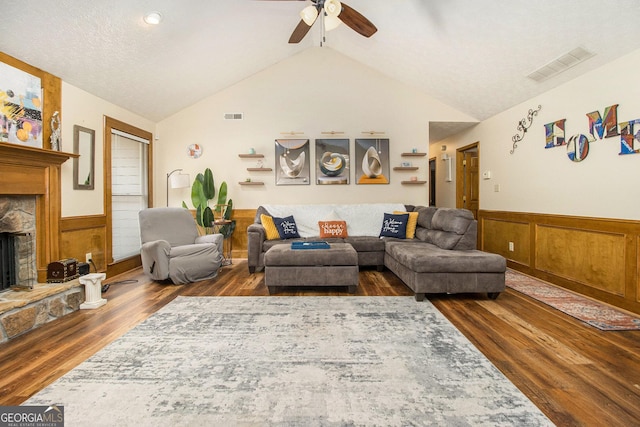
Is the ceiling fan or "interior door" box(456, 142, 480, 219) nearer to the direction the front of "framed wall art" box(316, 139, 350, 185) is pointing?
the ceiling fan

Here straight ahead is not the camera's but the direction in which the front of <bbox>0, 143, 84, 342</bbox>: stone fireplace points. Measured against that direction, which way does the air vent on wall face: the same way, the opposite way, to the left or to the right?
to the right

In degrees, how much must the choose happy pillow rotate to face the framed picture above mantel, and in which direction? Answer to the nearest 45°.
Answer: approximately 45° to its right

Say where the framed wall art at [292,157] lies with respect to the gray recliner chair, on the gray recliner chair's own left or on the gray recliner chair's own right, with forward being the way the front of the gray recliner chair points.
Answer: on the gray recliner chair's own left

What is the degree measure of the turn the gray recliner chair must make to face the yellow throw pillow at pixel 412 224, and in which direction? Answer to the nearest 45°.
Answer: approximately 45° to its left

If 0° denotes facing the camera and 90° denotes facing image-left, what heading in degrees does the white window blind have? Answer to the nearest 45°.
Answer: approximately 315°

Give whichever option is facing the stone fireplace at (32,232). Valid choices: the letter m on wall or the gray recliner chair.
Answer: the letter m on wall

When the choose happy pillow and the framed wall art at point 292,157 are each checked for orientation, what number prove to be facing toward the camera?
2

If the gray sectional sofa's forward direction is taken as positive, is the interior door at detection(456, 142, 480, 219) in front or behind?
behind

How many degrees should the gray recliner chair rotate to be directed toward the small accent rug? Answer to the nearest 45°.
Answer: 0° — it already faces it
